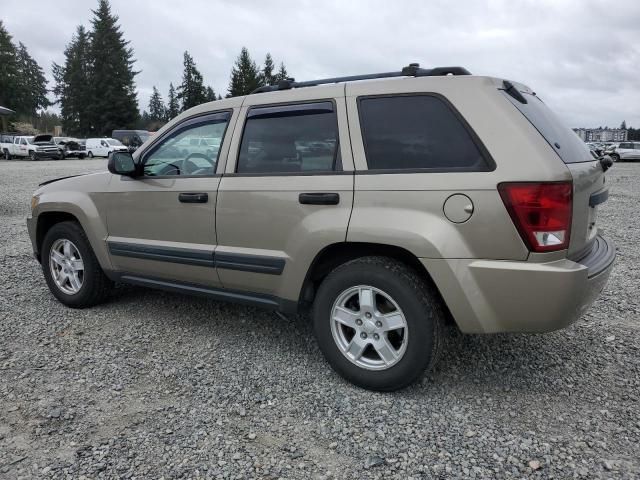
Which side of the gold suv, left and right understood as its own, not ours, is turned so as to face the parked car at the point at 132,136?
front

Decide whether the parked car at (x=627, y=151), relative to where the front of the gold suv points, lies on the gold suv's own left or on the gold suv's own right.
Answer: on the gold suv's own right

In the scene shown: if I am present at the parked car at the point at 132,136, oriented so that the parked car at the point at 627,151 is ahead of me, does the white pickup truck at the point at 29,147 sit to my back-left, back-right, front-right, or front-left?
back-right

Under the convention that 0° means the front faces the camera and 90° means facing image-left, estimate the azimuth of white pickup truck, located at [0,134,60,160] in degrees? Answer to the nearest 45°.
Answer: approximately 315°

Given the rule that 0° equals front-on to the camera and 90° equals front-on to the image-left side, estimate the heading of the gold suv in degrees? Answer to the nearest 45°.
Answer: approximately 135°

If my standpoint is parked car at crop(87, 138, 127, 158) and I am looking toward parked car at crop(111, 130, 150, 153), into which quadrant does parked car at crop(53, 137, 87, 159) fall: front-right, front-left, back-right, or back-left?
back-left

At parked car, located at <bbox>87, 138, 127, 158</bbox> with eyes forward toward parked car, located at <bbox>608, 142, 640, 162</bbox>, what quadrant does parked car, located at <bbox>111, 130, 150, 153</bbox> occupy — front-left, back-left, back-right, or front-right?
front-left

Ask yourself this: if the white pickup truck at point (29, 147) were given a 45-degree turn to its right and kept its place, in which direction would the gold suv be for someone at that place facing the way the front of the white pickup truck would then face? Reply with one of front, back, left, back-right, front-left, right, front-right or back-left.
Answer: front

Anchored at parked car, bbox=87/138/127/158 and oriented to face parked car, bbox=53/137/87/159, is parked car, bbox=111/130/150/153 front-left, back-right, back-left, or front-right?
back-right

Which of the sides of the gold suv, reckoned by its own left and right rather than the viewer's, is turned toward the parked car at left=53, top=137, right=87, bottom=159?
front
